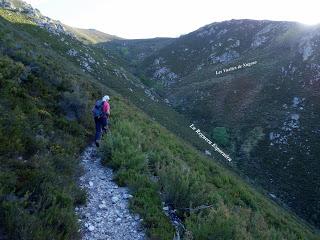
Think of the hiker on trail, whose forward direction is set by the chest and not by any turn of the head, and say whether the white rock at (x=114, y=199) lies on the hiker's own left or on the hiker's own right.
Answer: on the hiker's own right

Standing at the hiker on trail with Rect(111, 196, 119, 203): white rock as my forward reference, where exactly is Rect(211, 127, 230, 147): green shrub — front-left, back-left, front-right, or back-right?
back-left

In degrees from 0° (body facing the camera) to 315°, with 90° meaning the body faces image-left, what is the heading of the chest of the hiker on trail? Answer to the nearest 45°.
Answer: approximately 225°

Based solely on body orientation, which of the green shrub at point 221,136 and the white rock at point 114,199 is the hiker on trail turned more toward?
the green shrub

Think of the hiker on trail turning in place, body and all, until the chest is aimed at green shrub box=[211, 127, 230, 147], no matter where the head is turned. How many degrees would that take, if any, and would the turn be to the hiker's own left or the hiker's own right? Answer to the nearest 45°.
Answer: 0° — they already face it

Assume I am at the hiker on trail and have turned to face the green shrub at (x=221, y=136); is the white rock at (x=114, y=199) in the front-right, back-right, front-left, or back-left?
back-right
